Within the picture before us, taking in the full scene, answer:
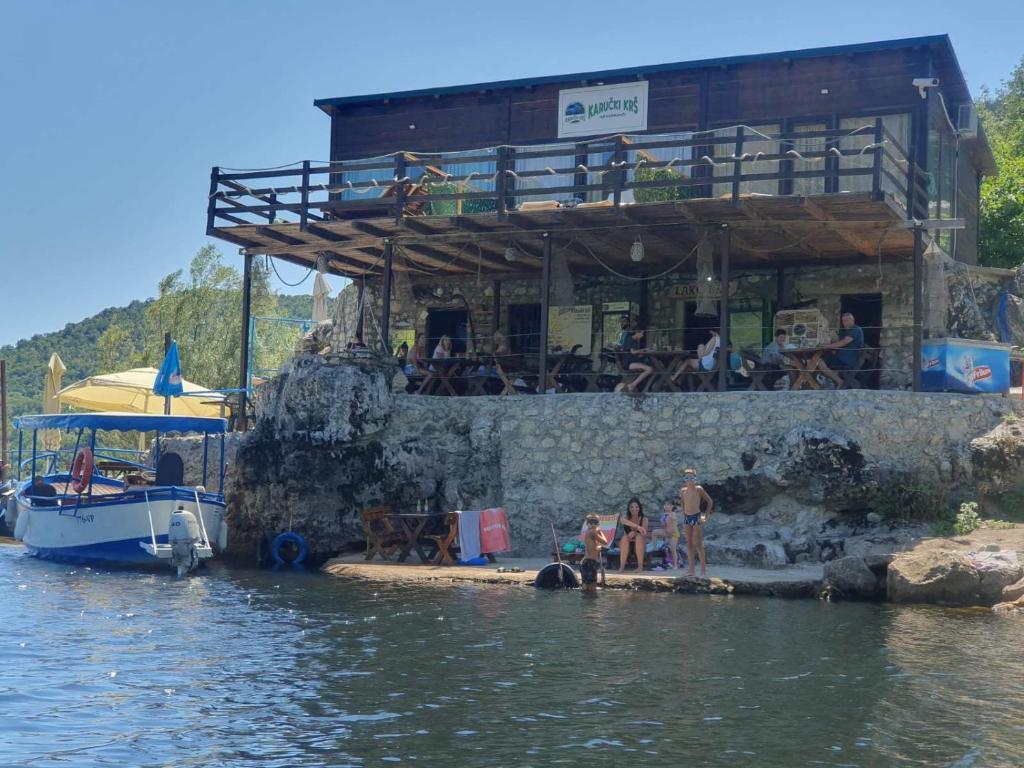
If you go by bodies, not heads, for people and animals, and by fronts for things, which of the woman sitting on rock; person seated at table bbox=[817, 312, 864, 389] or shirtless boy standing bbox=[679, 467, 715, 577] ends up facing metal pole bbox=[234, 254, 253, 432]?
the person seated at table

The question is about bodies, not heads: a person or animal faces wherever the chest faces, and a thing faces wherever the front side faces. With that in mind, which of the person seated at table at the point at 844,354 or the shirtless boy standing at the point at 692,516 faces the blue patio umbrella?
the person seated at table

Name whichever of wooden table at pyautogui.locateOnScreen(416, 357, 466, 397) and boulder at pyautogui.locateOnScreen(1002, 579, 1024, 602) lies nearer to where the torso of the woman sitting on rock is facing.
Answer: the boulder

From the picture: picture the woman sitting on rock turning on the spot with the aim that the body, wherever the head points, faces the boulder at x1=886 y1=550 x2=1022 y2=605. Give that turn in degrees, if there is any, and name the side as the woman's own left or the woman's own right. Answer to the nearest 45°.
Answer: approximately 45° to the woman's own left

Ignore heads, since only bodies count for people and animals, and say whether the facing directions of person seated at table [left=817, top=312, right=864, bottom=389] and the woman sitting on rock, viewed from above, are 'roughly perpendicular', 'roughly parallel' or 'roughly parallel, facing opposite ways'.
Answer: roughly perpendicular

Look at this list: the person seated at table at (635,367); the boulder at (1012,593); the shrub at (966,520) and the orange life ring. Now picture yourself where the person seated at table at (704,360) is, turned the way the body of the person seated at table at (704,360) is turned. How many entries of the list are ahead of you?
2

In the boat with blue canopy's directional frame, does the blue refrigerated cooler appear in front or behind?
behind

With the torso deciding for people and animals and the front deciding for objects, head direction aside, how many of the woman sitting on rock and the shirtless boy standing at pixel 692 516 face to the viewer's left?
0

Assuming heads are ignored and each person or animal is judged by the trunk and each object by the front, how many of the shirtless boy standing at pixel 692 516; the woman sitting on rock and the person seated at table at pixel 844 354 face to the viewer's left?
1

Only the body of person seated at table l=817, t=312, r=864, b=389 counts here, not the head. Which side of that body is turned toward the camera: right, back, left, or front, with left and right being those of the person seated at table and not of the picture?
left

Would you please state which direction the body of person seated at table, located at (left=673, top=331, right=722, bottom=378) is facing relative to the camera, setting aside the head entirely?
to the viewer's left

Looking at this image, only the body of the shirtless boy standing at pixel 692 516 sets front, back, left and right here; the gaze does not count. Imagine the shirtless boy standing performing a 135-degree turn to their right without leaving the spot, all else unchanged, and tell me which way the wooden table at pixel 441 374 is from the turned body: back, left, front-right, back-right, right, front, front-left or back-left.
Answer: front

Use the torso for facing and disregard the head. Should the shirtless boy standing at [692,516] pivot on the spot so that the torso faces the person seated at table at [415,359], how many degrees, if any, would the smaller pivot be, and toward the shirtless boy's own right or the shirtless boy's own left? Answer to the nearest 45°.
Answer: approximately 135° to the shirtless boy's own right
